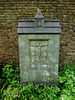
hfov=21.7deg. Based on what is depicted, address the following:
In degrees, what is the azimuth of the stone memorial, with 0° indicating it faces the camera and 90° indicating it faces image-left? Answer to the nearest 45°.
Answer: approximately 0°
